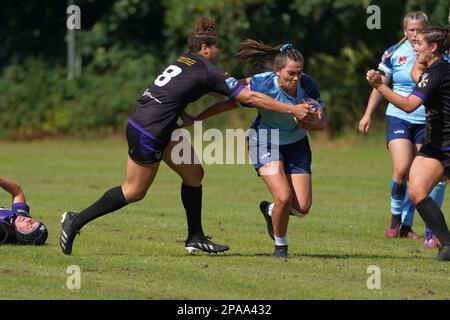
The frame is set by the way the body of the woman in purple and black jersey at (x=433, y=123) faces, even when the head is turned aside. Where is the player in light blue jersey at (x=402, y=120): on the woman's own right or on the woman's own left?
on the woman's own right

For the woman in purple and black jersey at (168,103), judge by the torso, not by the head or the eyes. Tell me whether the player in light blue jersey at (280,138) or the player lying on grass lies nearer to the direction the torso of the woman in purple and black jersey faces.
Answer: the player in light blue jersey

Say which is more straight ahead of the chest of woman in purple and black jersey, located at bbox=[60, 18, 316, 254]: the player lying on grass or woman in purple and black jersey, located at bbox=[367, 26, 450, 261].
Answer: the woman in purple and black jersey

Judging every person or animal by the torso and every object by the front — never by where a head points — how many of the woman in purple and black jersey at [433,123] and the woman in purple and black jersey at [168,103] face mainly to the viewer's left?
1

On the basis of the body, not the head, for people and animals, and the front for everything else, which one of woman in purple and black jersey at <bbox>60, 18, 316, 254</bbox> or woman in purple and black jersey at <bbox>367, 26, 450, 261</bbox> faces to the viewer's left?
woman in purple and black jersey at <bbox>367, 26, 450, 261</bbox>

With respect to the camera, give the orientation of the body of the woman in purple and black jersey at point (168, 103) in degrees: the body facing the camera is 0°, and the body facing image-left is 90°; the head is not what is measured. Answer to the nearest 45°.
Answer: approximately 225°

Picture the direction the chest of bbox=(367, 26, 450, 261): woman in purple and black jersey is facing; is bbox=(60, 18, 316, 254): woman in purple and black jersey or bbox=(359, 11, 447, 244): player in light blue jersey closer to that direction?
the woman in purple and black jersey

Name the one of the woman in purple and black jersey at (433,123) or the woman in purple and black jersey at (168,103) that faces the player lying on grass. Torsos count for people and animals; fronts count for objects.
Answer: the woman in purple and black jersey at (433,123)

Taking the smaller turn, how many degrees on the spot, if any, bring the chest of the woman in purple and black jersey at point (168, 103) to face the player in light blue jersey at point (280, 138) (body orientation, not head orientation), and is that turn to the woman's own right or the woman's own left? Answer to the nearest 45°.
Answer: approximately 45° to the woman's own right

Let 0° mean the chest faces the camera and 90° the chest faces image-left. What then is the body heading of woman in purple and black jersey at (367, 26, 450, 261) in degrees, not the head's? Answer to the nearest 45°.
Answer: approximately 90°

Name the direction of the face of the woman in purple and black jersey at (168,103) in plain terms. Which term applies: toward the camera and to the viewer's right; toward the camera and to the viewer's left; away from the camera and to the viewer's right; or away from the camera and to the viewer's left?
away from the camera and to the viewer's right
